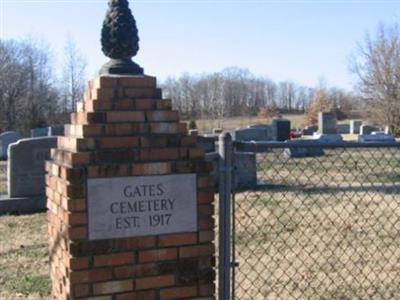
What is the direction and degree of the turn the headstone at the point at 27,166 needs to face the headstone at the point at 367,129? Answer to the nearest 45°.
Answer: approximately 135° to its left

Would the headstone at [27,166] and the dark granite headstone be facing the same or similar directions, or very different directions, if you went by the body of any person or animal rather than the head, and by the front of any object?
same or similar directions

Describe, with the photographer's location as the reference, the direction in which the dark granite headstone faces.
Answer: facing the viewer

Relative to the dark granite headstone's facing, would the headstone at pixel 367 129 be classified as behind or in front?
behind

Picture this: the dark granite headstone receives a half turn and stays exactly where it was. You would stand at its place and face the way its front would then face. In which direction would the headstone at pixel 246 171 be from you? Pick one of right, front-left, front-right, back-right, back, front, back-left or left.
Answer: back

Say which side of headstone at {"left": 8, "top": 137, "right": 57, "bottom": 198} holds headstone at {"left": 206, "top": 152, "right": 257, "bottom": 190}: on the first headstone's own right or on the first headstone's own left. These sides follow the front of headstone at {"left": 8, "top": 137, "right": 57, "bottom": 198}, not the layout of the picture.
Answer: on the first headstone's own left

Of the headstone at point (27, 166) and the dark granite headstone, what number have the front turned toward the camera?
2

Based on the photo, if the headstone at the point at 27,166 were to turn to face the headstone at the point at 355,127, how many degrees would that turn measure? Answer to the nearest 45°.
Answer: approximately 135° to its left

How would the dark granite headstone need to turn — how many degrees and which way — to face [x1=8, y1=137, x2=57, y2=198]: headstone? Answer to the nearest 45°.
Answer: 0° — it already faces it

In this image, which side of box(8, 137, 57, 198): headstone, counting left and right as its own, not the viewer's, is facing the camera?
front
